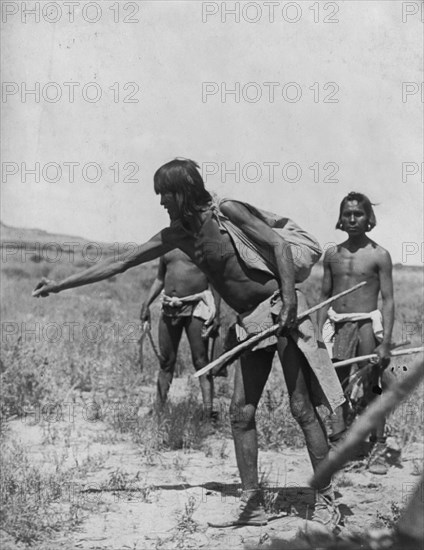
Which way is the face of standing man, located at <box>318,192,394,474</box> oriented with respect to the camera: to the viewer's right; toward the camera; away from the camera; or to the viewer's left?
toward the camera

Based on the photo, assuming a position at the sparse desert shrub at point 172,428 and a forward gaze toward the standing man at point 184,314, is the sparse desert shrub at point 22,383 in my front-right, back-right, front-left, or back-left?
front-left

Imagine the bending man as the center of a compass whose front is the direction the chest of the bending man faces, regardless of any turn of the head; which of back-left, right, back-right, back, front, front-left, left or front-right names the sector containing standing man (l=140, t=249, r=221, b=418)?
back-right

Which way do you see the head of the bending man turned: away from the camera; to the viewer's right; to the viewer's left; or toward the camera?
to the viewer's left

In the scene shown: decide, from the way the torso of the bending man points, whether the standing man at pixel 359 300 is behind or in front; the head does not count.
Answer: behind
